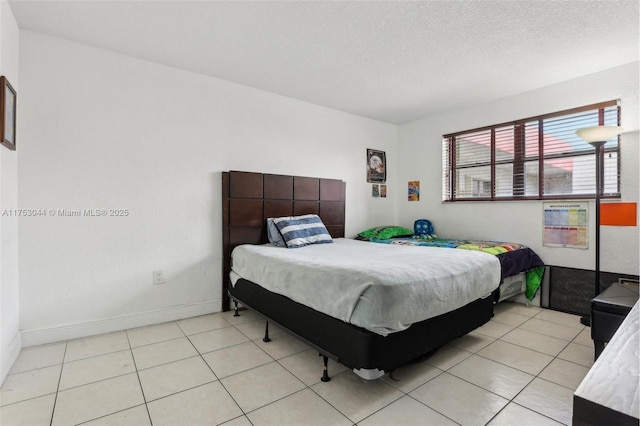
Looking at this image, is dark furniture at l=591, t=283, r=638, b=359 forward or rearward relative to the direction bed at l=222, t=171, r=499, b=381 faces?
forward

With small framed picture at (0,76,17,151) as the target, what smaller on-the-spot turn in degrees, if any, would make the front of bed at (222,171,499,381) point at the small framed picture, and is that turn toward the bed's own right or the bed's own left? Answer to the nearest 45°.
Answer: approximately 135° to the bed's own right

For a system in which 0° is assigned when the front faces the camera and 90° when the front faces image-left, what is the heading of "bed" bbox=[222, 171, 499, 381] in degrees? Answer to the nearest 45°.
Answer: approximately 315°

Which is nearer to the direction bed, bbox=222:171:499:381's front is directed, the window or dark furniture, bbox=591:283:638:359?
the dark furniture

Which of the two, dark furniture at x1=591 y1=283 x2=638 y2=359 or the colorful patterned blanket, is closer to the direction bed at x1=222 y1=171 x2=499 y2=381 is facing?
the dark furniture

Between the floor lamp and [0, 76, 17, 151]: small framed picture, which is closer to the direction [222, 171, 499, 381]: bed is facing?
the floor lamp

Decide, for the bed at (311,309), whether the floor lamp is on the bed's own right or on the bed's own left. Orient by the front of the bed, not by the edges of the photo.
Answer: on the bed's own left

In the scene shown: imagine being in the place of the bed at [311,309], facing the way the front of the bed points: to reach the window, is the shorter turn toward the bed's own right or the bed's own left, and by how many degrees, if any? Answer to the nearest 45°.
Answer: approximately 90° to the bed's own left
